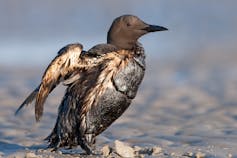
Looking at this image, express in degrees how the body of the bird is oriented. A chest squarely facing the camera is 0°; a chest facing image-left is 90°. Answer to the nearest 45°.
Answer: approximately 270°

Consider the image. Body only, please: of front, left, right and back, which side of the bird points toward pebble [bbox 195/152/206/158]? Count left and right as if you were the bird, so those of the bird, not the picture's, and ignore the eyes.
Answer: front

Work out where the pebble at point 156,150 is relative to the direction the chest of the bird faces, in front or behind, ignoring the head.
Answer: in front
